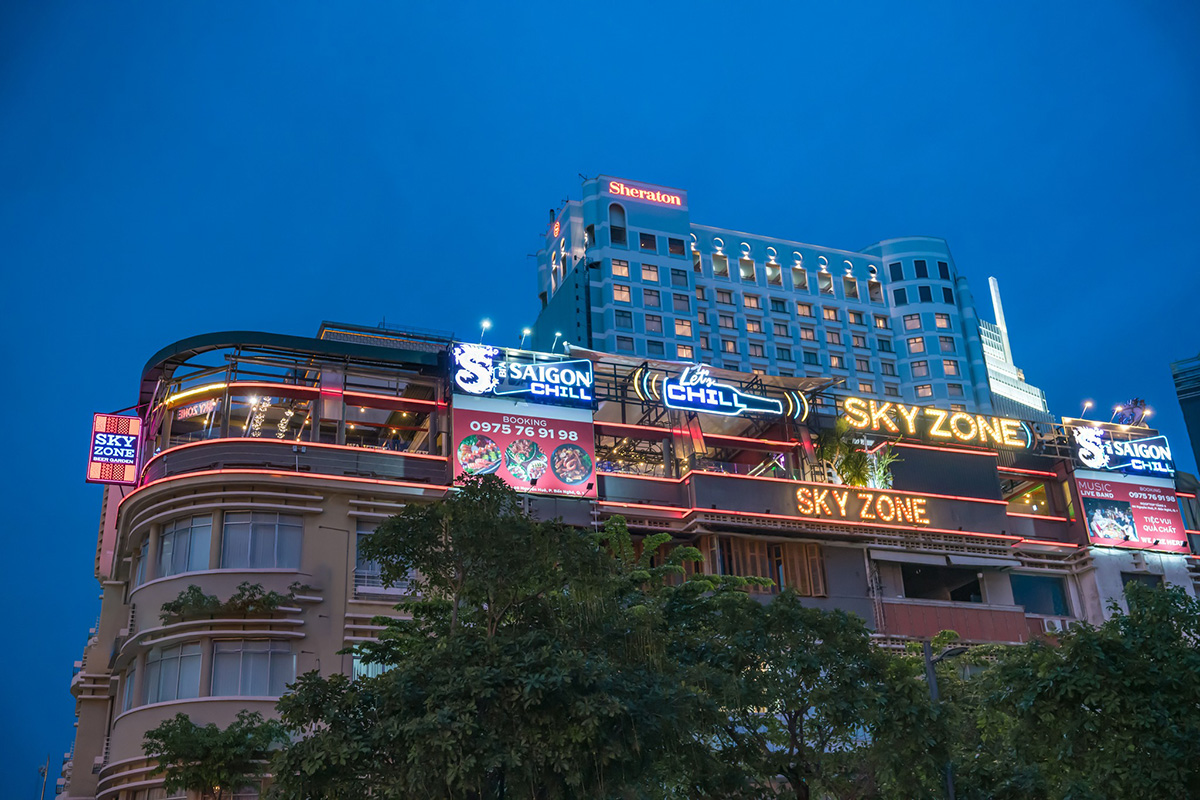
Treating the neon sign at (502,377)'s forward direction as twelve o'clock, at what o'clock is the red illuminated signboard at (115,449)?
The red illuminated signboard is roughly at 3 o'clock from the neon sign.

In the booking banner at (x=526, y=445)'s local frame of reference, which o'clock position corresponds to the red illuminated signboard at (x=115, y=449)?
The red illuminated signboard is roughly at 3 o'clock from the booking banner.

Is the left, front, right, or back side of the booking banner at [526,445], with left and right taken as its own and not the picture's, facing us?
front

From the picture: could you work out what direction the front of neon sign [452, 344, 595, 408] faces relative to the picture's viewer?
facing the viewer

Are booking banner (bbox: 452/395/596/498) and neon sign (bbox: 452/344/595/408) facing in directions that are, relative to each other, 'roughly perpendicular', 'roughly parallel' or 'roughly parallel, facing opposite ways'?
roughly parallel

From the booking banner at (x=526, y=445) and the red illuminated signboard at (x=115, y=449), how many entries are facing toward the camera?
2

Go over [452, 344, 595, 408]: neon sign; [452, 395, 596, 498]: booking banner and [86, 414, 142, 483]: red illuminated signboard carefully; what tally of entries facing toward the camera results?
3

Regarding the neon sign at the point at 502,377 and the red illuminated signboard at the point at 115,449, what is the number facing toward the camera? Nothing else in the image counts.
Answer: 2
